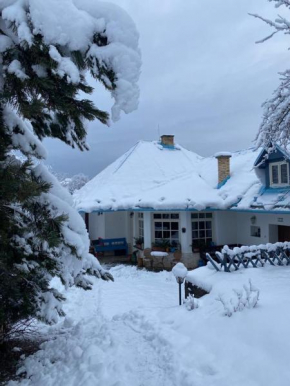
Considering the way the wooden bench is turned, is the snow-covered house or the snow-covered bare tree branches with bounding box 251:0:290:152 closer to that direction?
the snow-covered bare tree branches

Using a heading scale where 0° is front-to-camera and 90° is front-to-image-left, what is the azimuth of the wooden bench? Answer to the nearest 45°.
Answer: approximately 0°

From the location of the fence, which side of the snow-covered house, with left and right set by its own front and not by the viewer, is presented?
front

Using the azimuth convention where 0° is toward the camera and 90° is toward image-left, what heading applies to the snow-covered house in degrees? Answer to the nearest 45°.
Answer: approximately 0°

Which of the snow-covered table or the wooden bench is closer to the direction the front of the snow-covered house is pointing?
the snow-covered table

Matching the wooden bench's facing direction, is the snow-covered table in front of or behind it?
in front

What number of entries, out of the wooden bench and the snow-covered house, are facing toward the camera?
2

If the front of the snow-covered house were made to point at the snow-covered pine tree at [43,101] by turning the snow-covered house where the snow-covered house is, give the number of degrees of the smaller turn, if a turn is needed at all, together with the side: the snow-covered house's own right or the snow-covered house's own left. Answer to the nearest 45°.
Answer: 0° — it already faces it
